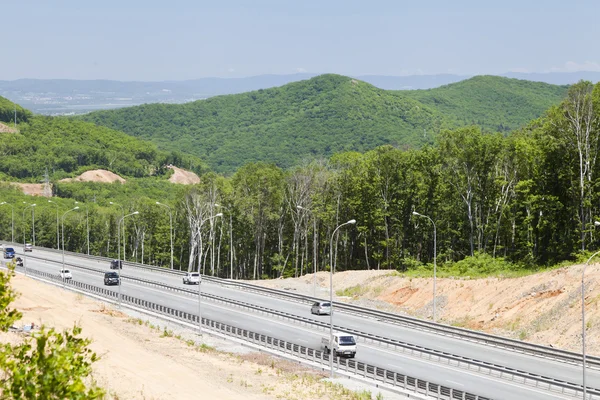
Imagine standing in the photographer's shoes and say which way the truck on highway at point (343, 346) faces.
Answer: facing the viewer and to the right of the viewer
